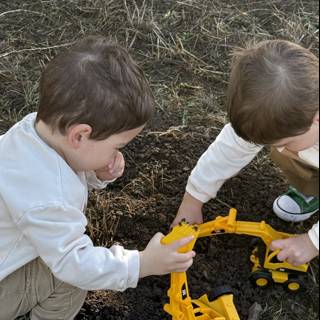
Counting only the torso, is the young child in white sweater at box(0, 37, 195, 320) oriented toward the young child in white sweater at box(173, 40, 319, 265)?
yes

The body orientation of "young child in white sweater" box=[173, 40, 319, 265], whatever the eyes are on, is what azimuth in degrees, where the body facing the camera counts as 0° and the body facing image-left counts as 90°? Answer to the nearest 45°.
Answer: approximately 45°

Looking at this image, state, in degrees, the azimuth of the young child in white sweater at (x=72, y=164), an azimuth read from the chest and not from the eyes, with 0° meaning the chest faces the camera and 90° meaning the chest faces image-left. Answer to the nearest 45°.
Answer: approximately 270°

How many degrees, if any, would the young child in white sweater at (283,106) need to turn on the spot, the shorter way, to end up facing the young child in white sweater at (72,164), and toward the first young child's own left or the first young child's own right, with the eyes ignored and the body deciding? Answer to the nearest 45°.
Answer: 0° — they already face them

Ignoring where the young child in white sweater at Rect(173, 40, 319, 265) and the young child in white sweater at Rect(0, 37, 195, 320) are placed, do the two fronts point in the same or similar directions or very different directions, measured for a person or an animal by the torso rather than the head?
very different directions

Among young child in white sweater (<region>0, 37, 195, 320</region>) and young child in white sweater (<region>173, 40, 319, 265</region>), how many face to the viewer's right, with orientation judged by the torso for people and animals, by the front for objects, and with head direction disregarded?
1
